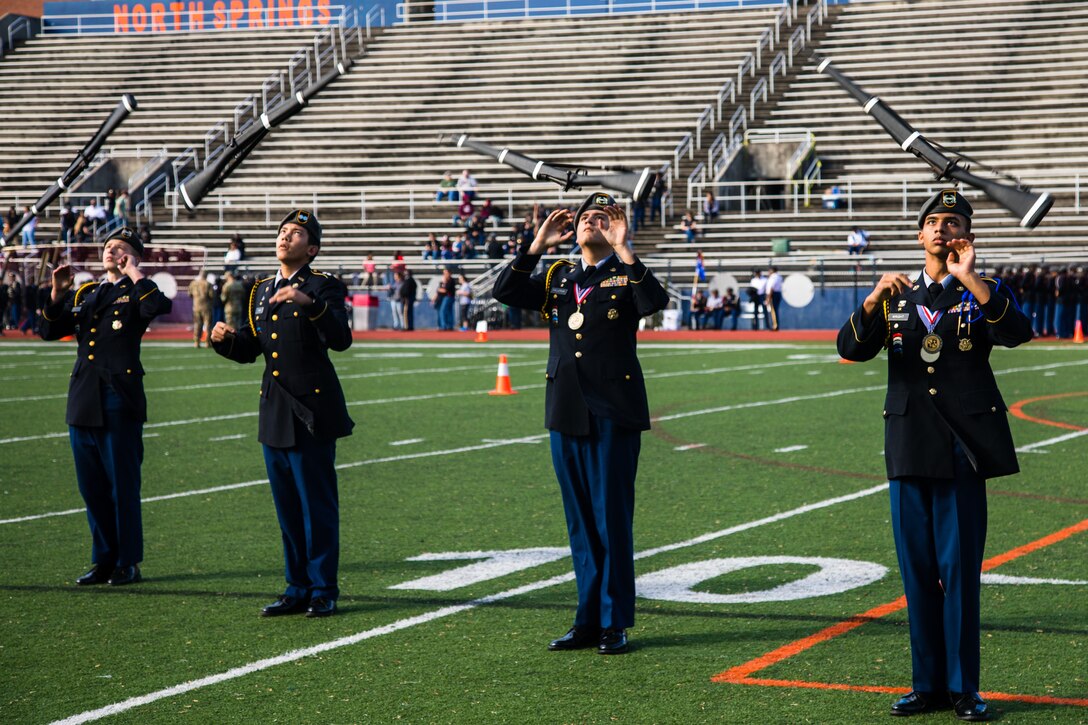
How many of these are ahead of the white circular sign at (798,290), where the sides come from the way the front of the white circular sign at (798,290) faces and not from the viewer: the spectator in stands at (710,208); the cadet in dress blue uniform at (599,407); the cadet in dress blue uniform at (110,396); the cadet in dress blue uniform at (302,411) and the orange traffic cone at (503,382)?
4

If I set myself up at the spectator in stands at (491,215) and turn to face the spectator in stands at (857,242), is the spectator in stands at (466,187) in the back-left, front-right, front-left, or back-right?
back-left

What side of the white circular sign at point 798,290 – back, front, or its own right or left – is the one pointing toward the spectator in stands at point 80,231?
right

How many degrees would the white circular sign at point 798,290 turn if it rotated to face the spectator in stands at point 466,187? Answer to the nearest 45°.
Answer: approximately 135° to its right

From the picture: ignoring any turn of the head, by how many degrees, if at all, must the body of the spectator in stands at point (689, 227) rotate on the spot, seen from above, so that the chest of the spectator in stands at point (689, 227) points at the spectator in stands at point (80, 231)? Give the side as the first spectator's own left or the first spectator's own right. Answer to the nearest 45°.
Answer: approximately 90° to the first spectator's own right

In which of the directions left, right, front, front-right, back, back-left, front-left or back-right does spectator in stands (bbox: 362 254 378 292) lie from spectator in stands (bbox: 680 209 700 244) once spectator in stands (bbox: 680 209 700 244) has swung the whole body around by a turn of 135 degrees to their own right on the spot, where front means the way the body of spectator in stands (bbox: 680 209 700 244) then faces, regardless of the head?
front-left

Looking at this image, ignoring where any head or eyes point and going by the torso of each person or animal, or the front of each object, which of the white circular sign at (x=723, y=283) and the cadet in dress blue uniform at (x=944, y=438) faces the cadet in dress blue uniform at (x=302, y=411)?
the white circular sign

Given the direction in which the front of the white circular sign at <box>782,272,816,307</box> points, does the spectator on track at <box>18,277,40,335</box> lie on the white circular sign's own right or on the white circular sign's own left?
on the white circular sign's own right

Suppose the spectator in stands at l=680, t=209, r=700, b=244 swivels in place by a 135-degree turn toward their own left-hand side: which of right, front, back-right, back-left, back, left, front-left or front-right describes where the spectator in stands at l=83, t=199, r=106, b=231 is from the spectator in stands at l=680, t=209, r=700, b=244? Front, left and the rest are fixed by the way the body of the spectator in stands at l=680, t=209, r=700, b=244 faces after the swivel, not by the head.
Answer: back-left
